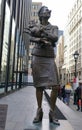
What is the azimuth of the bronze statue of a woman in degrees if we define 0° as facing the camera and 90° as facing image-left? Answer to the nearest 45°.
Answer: approximately 0°
